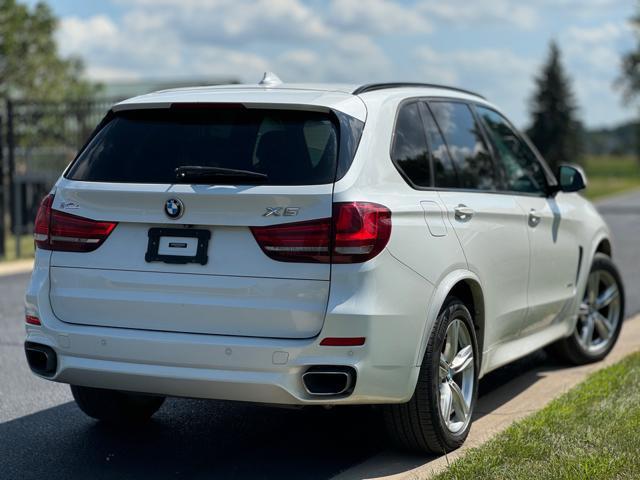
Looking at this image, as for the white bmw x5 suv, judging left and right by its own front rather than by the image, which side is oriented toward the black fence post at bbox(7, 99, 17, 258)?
left

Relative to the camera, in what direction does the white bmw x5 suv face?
facing away from the viewer and to the right of the viewer

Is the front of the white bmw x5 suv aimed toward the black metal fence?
no
